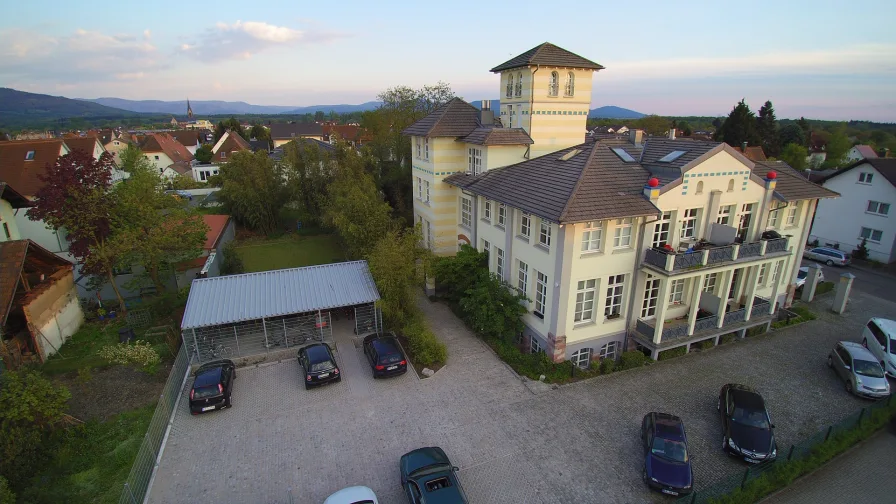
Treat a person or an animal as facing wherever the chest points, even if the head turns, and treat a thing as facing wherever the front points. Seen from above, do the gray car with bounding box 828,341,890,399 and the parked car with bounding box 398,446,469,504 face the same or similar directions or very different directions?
very different directions

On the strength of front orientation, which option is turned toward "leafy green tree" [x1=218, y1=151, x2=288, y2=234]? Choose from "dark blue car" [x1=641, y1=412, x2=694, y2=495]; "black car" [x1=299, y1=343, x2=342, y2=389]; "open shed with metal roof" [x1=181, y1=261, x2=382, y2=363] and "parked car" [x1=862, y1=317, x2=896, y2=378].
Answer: "black car" [x1=299, y1=343, x2=342, y2=389]

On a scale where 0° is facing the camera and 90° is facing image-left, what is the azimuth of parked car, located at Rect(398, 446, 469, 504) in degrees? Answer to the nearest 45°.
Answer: approximately 180°

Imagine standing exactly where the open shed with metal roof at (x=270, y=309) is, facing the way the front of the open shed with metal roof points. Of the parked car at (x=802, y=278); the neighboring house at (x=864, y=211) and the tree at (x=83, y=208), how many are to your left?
2

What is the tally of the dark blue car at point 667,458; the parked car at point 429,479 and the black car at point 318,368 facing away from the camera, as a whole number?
2

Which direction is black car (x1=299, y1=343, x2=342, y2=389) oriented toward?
away from the camera

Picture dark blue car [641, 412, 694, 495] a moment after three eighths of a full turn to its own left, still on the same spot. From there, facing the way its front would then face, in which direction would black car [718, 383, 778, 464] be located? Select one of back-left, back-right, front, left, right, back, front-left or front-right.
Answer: front

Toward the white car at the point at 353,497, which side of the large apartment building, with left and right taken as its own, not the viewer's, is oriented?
right

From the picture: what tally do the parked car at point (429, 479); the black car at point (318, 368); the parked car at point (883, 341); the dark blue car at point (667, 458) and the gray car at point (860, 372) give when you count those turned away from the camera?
2

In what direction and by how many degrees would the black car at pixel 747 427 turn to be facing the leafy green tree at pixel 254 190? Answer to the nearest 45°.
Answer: approximately 90° to its right

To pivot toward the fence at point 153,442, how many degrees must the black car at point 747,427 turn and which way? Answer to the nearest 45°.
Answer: approximately 45° to its right

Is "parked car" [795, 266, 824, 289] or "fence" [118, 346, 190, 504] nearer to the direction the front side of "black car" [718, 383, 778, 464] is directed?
the fence
